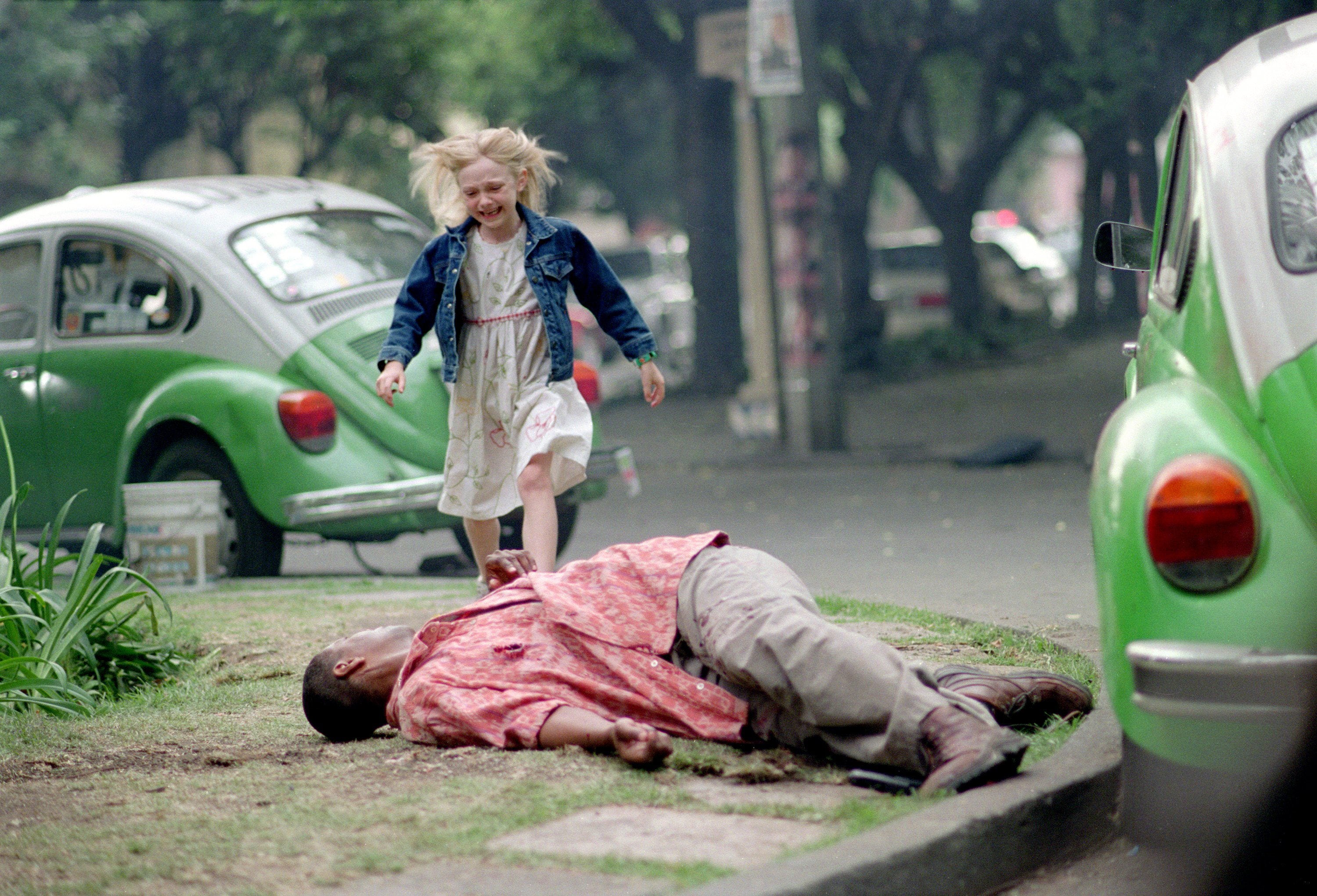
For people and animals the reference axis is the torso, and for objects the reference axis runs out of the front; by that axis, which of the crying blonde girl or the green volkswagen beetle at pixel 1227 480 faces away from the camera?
the green volkswagen beetle

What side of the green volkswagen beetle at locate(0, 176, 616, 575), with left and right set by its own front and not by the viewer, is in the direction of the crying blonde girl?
back

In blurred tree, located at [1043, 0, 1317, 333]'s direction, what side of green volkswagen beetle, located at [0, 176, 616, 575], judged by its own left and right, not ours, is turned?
right

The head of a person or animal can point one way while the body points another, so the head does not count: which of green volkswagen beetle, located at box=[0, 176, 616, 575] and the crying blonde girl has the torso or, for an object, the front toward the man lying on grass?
the crying blonde girl

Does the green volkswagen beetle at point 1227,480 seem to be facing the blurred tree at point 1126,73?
yes

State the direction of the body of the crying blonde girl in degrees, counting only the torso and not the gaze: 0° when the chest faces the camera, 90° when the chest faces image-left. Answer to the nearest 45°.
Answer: approximately 0°

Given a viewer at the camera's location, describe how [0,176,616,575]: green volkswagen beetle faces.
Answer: facing away from the viewer and to the left of the viewer

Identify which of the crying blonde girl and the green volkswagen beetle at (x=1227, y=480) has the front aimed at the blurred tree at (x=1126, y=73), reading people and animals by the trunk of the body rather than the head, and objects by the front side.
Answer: the green volkswagen beetle

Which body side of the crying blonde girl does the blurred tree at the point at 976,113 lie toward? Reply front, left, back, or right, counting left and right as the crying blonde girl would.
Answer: back

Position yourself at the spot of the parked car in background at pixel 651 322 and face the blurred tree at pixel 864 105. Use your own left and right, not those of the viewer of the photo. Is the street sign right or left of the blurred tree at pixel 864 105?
right

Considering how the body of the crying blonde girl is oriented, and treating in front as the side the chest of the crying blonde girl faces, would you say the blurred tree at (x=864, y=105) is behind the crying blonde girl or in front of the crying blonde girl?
behind

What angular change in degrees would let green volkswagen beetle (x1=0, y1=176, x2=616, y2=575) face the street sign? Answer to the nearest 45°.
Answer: approximately 90° to its right

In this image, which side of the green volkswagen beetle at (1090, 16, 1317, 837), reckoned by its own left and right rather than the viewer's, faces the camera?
back
